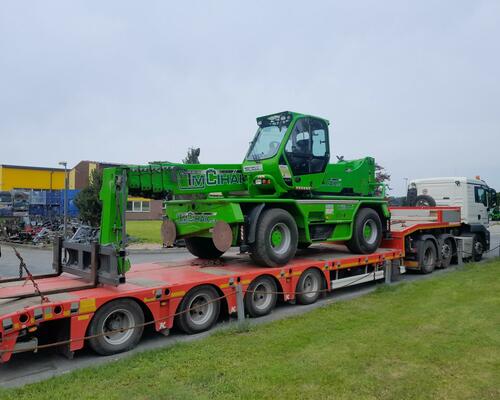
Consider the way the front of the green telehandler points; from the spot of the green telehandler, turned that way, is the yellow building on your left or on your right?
on your right

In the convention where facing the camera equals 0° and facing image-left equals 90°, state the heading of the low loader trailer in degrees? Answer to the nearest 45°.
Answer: approximately 225°

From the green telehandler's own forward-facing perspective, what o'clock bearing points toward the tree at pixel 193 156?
The tree is roughly at 4 o'clock from the green telehandler.

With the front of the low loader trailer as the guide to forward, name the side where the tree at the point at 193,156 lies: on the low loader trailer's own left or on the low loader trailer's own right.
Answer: on the low loader trailer's own left

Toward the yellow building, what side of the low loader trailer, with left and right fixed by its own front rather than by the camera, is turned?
left

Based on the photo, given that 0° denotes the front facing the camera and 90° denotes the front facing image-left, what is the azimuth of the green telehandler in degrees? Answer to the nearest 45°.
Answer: approximately 45°

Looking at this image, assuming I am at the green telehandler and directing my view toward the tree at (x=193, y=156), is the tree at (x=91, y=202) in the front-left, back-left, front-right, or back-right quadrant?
front-left

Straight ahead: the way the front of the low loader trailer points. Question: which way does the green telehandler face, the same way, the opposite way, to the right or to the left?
the opposite way
